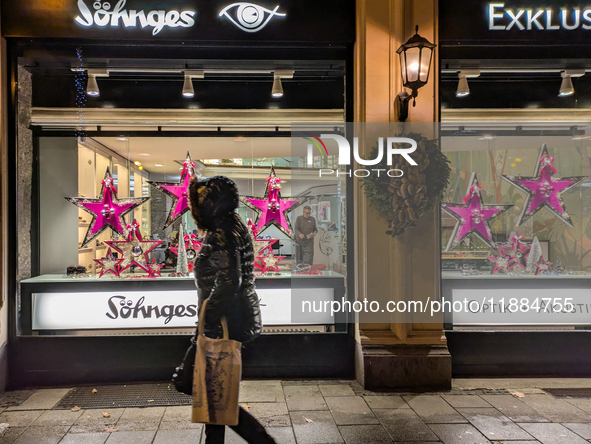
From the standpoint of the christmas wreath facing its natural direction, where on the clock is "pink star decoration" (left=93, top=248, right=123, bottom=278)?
The pink star decoration is roughly at 3 o'clock from the christmas wreath.

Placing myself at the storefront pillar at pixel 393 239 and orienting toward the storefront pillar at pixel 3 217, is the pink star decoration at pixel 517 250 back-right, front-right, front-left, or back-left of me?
back-right

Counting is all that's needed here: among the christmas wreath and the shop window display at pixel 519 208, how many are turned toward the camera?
2

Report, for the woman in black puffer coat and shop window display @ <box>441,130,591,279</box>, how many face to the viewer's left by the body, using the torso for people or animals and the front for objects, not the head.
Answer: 1

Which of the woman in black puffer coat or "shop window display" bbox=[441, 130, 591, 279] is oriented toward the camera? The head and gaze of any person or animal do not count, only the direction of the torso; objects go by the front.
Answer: the shop window display

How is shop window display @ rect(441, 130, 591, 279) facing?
toward the camera

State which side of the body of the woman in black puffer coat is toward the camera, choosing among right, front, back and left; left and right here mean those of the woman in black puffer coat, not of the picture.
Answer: left

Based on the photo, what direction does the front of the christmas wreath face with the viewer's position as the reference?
facing the viewer

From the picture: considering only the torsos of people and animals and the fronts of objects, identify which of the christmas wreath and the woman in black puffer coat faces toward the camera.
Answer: the christmas wreath

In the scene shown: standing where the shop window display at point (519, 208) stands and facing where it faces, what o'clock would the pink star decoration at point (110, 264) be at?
The pink star decoration is roughly at 2 o'clock from the shop window display.

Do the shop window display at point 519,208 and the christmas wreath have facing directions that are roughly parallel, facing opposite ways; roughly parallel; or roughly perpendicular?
roughly parallel

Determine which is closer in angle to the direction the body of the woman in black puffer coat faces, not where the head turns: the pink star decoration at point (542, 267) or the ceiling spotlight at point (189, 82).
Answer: the ceiling spotlight

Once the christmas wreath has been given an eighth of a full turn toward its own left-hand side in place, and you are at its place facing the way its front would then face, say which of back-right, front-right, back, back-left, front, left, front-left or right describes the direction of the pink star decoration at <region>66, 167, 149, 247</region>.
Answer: back-right
